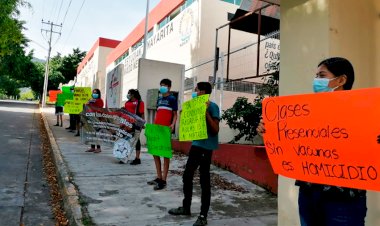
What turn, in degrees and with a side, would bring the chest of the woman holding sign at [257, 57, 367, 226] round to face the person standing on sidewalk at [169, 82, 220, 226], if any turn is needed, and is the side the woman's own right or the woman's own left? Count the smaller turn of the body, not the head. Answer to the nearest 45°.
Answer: approximately 90° to the woman's own right

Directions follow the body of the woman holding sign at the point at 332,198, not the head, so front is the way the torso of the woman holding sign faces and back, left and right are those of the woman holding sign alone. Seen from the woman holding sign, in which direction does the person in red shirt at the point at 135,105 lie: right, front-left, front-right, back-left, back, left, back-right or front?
right

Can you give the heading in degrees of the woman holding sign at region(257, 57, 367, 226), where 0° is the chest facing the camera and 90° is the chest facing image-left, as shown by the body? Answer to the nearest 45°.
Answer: approximately 45°
